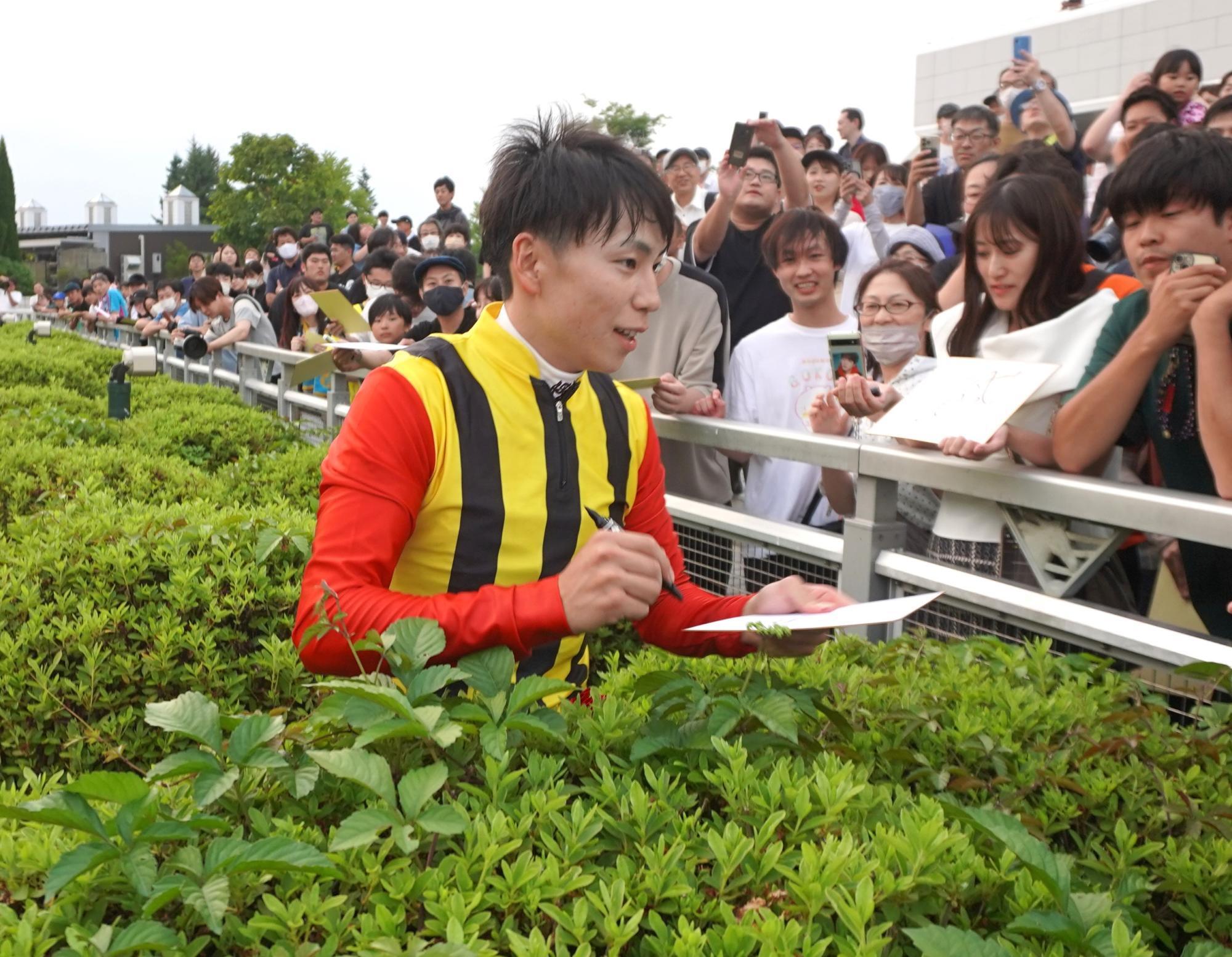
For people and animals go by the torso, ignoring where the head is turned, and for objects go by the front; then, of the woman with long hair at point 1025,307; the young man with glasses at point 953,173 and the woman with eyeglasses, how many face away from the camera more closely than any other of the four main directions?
0

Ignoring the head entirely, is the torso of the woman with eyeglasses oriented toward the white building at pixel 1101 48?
no

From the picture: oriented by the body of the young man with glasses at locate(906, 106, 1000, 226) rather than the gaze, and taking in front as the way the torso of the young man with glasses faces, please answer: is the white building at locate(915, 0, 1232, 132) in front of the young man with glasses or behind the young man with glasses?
behind

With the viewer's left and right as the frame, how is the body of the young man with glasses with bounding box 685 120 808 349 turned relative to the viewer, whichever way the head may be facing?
facing the viewer

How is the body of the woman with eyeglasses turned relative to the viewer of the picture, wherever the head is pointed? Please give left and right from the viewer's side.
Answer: facing the viewer and to the left of the viewer

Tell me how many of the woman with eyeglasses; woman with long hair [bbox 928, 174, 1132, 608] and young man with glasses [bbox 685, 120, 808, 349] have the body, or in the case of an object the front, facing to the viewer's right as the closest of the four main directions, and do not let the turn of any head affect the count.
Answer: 0

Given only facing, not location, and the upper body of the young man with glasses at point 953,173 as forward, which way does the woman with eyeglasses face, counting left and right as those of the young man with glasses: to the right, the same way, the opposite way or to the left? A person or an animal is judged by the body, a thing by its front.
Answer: the same way

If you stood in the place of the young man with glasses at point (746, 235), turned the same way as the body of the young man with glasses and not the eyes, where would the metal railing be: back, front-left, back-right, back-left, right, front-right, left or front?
front

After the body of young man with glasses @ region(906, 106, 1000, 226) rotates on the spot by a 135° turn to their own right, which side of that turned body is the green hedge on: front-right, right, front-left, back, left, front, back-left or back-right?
back

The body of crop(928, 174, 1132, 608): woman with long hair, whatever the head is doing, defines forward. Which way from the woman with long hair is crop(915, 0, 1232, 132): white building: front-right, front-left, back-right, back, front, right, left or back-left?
back-right

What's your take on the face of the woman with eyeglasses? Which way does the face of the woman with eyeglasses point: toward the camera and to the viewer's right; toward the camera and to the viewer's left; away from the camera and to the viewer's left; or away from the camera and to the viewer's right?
toward the camera and to the viewer's left

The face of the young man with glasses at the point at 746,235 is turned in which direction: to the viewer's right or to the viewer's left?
to the viewer's left

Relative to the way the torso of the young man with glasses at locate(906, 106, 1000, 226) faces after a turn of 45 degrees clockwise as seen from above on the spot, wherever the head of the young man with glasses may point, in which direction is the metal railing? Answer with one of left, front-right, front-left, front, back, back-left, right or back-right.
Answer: left
